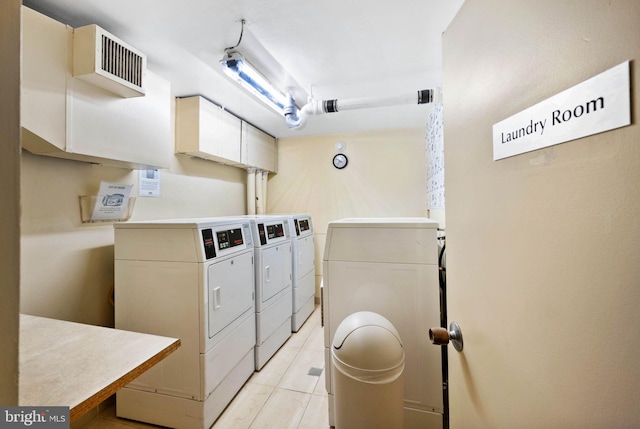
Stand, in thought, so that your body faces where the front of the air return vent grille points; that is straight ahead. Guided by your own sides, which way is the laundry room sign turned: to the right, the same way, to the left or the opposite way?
the opposite way

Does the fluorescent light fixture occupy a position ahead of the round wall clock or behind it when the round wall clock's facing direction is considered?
ahead

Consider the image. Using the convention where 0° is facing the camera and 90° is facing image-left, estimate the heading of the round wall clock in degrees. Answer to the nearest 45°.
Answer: approximately 0°

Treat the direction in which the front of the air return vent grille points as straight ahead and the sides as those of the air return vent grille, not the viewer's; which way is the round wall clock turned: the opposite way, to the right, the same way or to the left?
to the right

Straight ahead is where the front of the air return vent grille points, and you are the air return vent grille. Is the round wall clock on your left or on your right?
on your left

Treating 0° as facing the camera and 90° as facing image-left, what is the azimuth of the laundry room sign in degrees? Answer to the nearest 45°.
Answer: approximately 45°

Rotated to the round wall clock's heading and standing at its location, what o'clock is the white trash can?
The white trash can is roughly at 12 o'clock from the round wall clock.

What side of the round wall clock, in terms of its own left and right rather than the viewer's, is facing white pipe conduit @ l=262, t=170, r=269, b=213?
right

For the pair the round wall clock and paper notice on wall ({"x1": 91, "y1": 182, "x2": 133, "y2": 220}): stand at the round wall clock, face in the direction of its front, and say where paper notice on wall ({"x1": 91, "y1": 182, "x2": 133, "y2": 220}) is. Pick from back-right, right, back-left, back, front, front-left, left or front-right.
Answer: front-right

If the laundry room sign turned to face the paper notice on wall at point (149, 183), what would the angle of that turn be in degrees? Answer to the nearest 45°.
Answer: approximately 45° to its right

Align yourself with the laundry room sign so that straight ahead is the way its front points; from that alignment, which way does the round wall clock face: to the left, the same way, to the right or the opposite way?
to the left
